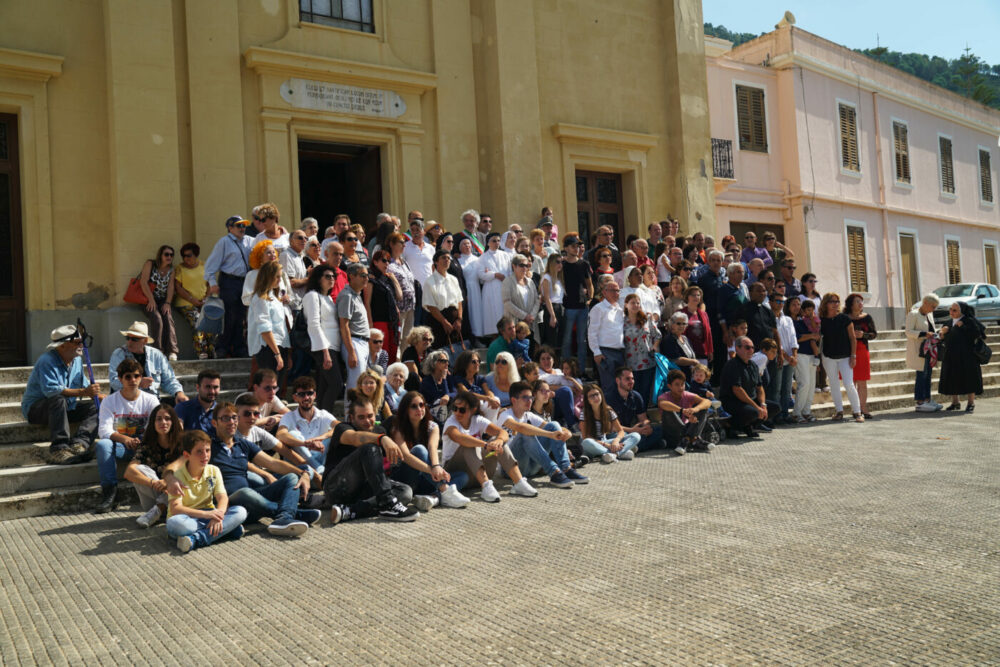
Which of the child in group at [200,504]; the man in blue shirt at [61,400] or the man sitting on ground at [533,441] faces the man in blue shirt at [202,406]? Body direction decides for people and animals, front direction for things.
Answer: the man in blue shirt at [61,400]

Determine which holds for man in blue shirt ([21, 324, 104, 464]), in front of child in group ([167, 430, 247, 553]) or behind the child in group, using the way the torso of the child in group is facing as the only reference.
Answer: behind

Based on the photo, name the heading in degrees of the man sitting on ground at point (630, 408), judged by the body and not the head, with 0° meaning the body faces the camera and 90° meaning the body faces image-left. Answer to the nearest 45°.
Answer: approximately 315°

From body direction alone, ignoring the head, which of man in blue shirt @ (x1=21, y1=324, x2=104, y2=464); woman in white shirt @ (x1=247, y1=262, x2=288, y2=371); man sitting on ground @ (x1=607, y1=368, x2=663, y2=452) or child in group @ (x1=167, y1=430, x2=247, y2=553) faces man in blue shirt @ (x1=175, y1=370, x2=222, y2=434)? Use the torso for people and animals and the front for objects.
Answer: man in blue shirt @ (x1=21, y1=324, x2=104, y2=464)

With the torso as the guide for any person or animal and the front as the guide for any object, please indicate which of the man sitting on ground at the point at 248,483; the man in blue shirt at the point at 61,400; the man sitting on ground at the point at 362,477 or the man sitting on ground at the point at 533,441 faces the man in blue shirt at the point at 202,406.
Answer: the man in blue shirt at the point at 61,400

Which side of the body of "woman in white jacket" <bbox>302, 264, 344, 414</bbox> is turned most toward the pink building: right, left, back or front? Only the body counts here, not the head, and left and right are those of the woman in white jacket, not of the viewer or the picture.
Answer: left
